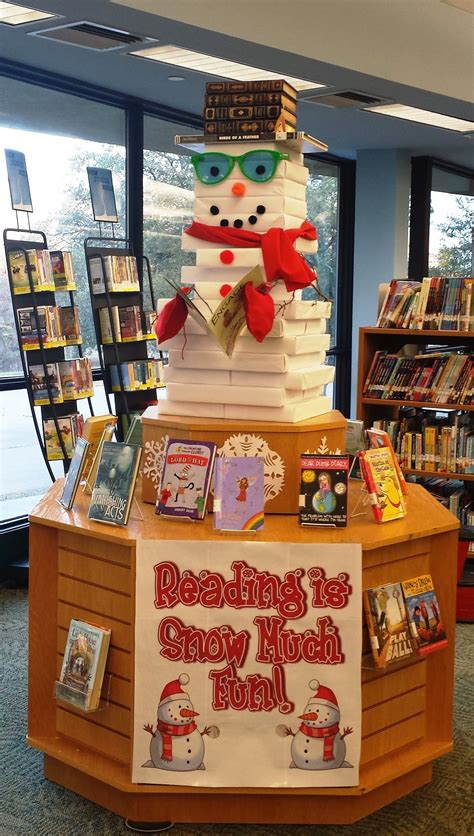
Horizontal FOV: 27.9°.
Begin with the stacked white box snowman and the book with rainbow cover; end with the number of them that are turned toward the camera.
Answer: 2

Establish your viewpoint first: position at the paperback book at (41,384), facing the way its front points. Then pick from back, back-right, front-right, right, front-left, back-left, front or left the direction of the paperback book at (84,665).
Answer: front

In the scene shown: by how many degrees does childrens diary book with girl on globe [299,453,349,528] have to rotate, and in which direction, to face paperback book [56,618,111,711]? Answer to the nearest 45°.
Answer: approximately 90° to its right

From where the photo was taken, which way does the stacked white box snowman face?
toward the camera

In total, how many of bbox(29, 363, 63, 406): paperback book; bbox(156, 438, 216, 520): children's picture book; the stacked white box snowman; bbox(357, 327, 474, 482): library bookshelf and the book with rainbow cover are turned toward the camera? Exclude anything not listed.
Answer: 5

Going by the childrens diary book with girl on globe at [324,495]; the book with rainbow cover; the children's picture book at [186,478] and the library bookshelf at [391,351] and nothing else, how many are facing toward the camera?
4

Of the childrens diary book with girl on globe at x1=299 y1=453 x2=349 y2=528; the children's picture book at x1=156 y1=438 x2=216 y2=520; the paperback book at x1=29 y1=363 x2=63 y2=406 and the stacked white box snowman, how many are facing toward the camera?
4

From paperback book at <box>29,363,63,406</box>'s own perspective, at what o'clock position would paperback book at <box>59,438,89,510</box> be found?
paperback book at <box>59,438,89,510</box> is roughly at 12 o'clock from paperback book at <box>29,363,63,406</box>.

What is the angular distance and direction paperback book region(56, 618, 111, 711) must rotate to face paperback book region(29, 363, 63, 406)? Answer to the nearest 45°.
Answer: approximately 135° to its right

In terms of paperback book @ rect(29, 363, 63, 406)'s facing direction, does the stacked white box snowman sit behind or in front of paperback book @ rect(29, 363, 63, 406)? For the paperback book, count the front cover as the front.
in front

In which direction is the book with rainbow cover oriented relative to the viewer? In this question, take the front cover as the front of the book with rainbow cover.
toward the camera

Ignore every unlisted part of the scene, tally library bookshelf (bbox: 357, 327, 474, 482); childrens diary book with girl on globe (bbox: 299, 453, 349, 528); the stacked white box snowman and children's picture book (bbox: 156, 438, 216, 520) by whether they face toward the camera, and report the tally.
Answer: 4

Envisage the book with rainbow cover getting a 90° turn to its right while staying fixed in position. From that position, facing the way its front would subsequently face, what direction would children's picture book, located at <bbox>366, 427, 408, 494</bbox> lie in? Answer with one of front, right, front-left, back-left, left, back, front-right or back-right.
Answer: back-right

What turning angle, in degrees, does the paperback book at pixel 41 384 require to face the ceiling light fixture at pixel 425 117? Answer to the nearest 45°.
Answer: approximately 135° to its left

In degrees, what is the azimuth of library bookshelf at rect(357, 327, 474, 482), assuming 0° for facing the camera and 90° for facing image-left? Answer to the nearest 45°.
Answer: approximately 0°

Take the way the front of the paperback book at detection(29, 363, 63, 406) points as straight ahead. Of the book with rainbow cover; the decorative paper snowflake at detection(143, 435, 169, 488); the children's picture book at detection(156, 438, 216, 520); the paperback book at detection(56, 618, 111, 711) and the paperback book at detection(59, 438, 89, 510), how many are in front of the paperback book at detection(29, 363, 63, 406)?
5
